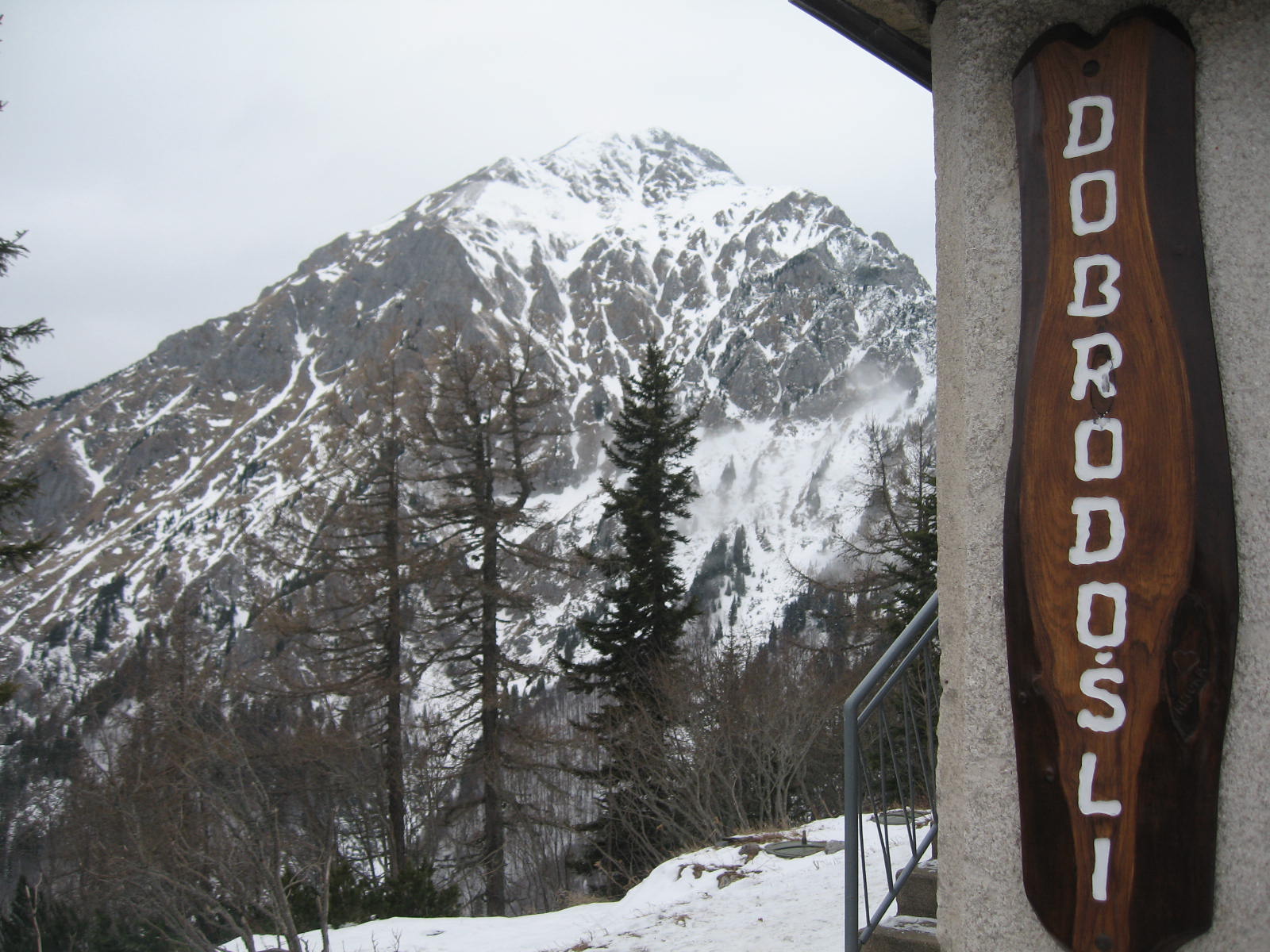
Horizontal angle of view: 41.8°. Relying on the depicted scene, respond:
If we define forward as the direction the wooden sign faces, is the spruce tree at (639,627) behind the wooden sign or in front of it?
behind

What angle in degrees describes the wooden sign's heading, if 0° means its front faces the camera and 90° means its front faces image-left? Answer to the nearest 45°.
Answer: approximately 0°

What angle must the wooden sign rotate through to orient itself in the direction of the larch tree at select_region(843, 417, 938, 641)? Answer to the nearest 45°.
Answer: approximately 180°

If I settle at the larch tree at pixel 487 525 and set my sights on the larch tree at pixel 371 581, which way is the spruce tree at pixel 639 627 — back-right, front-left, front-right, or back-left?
back-right
